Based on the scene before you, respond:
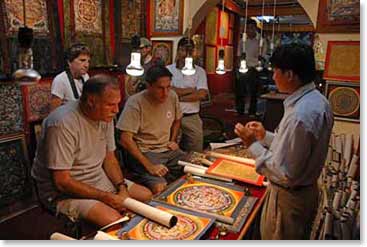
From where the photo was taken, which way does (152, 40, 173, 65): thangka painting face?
toward the camera

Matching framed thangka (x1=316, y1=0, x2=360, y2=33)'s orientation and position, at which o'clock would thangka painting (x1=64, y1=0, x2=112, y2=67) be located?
The thangka painting is roughly at 3 o'clock from the framed thangka.

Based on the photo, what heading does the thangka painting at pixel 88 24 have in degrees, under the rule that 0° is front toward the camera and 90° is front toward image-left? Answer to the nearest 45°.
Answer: approximately 0°

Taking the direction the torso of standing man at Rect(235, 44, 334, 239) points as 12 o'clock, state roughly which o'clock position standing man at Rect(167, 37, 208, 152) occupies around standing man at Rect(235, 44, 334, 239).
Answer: standing man at Rect(167, 37, 208, 152) is roughly at 2 o'clock from standing man at Rect(235, 44, 334, 239).

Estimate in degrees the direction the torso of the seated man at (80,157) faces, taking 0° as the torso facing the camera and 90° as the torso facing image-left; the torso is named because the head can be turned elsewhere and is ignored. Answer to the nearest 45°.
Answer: approximately 315°

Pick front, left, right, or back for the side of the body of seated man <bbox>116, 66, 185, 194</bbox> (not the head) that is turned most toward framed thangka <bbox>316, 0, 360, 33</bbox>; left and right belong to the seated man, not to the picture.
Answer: left

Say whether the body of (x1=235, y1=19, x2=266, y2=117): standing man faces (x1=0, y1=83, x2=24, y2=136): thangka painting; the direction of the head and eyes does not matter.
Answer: no

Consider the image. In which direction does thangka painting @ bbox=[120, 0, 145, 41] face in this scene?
toward the camera

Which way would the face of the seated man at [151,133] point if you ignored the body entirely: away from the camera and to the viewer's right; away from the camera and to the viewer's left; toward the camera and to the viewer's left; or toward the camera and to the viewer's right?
toward the camera and to the viewer's right

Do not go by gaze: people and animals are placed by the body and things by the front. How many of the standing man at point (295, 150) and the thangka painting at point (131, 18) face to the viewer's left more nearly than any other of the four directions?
1

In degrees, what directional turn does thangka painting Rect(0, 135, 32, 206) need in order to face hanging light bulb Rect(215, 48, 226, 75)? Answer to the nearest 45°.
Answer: approximately 45° to its left

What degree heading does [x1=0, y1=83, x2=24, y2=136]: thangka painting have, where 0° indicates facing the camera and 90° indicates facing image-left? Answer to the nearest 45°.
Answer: approximately 315°

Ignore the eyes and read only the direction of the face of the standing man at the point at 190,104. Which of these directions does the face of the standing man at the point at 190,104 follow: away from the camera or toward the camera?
toward the camera

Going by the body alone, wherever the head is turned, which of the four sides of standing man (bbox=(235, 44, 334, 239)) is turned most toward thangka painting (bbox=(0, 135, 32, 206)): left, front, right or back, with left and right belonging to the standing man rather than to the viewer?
front
